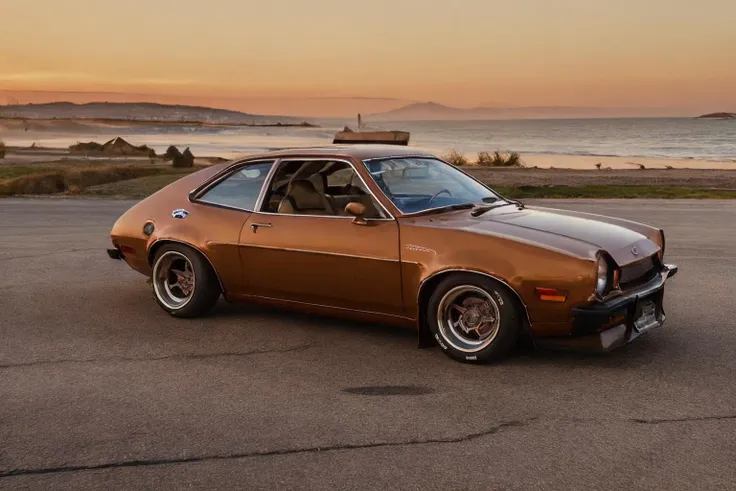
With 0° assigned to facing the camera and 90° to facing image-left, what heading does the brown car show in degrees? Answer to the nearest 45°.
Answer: approximately 315°
